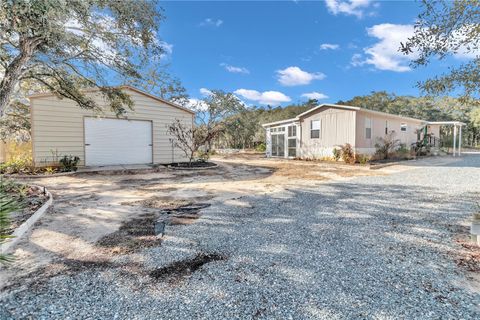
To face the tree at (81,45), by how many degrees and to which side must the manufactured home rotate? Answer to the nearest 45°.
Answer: approximately 45° to its right

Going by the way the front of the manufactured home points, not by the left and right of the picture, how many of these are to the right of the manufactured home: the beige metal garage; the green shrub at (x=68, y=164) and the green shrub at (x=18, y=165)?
3

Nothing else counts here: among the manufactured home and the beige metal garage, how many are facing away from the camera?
0

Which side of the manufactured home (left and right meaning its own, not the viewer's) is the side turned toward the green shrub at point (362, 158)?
front

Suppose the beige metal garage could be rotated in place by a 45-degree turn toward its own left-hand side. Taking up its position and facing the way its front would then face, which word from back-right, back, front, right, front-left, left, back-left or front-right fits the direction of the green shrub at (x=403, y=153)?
front-left

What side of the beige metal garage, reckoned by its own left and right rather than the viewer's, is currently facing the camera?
front

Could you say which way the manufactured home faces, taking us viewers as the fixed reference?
facing the viewer and to the right of the viewer

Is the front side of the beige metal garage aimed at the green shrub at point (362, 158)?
no

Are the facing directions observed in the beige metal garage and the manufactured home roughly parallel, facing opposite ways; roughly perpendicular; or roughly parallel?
roughly parallel

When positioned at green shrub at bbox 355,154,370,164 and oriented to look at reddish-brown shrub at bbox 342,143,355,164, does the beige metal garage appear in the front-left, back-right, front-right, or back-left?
front-left

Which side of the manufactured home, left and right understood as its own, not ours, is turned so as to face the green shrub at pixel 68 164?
right

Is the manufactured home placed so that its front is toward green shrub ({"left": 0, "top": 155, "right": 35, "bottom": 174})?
no

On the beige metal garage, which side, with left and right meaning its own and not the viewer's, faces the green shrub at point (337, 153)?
left

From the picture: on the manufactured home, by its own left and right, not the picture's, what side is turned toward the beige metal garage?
right

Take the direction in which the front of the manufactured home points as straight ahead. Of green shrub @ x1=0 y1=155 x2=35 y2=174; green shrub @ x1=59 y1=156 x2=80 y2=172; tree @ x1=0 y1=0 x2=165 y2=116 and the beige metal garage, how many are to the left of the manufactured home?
0
